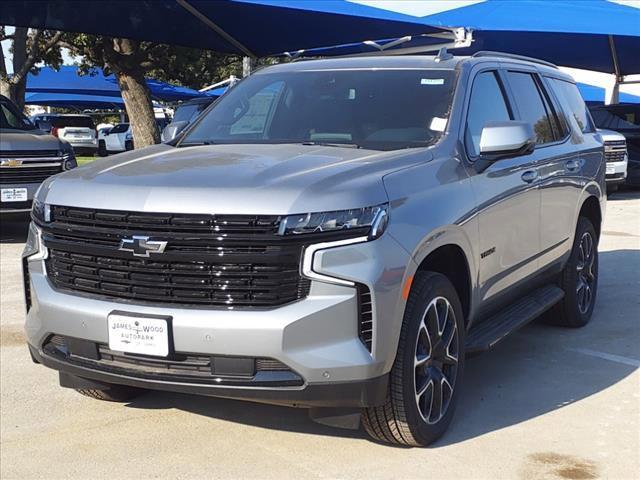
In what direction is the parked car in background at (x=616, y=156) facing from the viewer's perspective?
toward the camera

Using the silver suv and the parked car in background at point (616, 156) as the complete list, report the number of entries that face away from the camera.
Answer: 0

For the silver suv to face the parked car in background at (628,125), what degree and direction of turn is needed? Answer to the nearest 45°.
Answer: approximately 180°

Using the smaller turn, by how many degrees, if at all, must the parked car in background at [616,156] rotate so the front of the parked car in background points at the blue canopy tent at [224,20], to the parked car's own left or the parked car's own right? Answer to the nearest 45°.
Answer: approximately 45° to the parked car's own right

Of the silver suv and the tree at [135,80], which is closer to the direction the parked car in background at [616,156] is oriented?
the silver suv

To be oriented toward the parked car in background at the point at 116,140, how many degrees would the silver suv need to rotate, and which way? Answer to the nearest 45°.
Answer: approximately 135° to its right

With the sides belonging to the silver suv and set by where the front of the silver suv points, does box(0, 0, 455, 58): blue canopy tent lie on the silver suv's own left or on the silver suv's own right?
on the silver suv's own right

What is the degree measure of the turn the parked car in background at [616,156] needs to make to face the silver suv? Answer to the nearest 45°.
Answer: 0° — it already faces it

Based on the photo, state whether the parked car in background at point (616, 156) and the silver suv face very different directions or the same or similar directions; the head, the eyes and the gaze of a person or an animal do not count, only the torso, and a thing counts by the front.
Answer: same or similar directions

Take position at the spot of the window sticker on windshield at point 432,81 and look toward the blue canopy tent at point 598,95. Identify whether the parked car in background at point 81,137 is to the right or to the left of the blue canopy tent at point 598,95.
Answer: left

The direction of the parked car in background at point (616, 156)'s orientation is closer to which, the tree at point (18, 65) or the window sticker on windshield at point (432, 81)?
the window sticker on windshield

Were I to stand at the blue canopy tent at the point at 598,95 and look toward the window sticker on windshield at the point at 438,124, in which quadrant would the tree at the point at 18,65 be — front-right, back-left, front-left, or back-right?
front-right

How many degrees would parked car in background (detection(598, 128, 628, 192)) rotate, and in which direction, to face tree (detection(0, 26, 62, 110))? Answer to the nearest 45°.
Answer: approximately 90° to its right

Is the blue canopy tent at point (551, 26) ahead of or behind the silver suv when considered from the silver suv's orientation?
behind

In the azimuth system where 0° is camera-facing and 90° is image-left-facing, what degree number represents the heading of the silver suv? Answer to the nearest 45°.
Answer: approximately 45°

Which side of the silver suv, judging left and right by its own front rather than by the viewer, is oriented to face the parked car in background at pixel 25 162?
right
